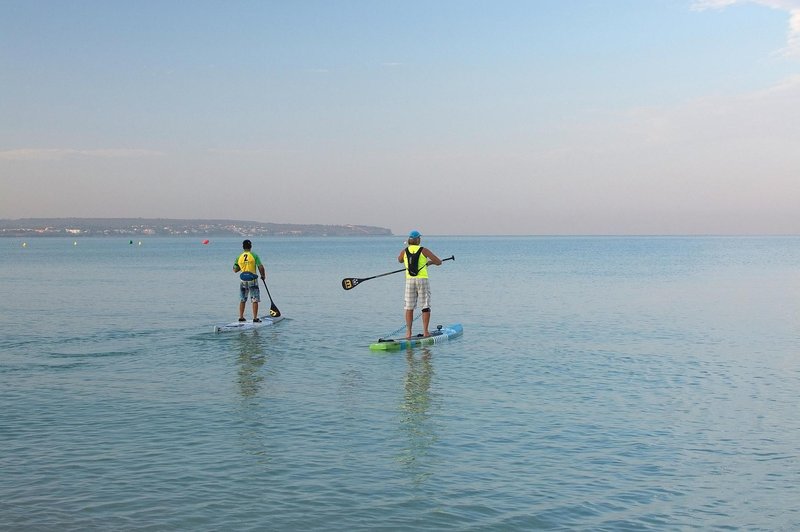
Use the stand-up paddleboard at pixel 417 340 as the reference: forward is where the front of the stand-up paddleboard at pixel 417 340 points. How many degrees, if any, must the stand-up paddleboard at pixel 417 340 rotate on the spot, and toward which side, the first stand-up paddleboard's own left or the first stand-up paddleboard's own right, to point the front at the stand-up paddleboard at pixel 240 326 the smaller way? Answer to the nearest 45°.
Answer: approximately 90° to the first stand-up paddleboard's own left

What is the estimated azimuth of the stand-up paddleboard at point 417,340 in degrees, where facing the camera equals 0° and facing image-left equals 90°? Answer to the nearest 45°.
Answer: approximately 225°
